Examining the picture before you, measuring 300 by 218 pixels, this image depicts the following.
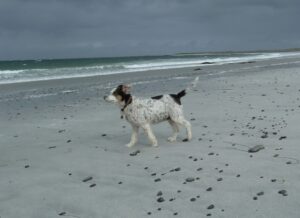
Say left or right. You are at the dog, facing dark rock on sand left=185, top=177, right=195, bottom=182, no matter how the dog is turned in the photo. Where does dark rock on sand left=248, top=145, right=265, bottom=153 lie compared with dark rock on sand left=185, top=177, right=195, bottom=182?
left

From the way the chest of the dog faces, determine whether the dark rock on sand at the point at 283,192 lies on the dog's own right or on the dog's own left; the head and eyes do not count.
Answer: on the dog's own left

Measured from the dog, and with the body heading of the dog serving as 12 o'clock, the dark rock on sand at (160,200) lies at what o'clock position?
The dark rock on sand is roughly at 9 o'clock from the dog.

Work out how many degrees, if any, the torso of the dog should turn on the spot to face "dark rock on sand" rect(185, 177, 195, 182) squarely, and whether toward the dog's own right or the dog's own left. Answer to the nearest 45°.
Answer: approximately 90° to the dog's own left

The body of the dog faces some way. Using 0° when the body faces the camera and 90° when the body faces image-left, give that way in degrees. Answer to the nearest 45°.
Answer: approximately 90°

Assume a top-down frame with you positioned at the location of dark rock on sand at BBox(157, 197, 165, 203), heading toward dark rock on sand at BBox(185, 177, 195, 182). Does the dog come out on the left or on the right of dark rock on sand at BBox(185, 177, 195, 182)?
left

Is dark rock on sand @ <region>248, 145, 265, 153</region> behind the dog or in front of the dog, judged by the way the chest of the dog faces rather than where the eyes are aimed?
behind
